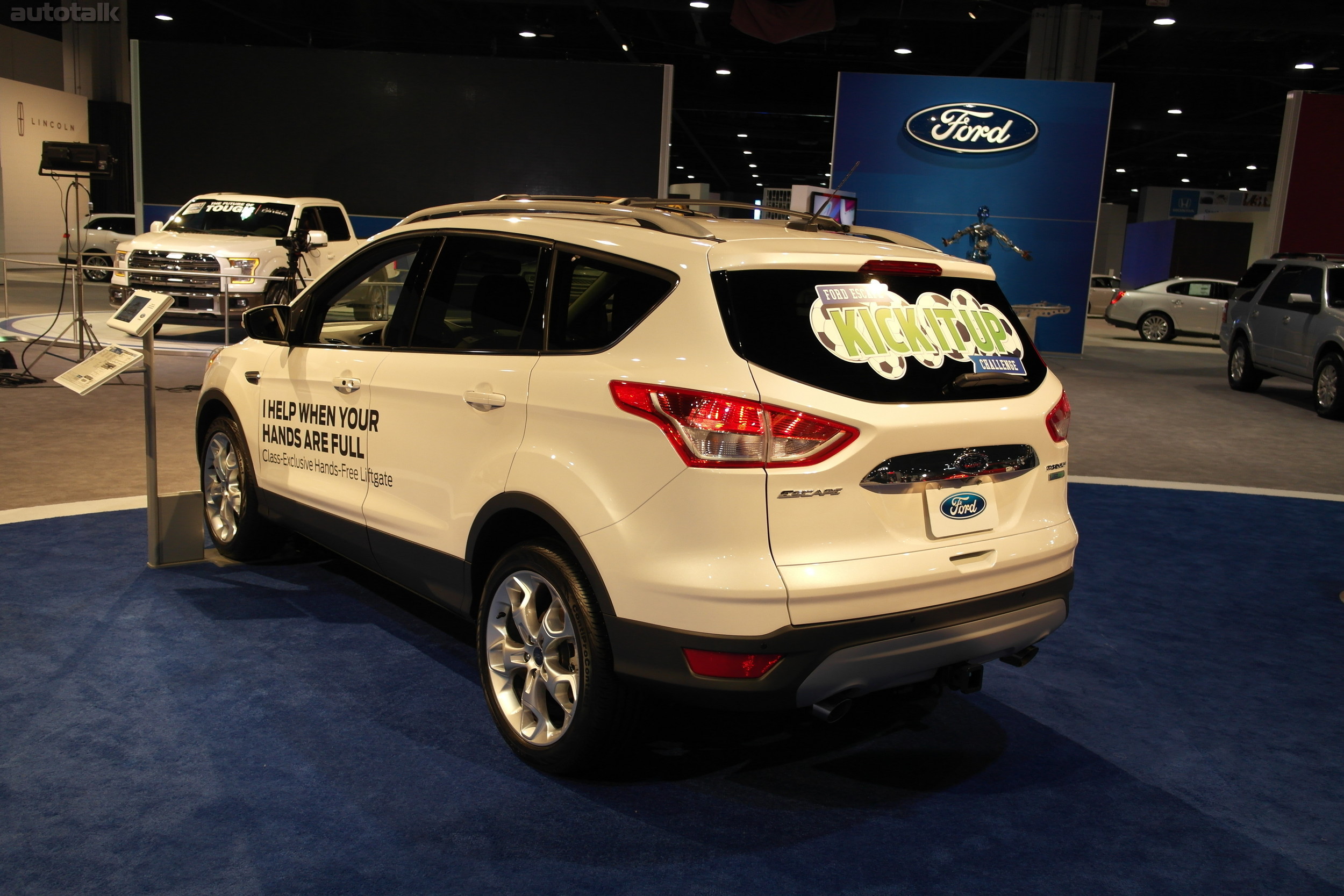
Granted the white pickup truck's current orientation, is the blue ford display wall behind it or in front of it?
behind

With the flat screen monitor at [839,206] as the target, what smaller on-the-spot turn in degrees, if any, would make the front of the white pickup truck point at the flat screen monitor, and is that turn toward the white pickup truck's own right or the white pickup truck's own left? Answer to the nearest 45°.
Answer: approximately 135° to the white pickup truck's own left

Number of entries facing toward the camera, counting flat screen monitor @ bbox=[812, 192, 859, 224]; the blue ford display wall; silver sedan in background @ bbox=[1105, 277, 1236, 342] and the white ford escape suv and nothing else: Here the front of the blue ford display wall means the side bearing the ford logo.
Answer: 2

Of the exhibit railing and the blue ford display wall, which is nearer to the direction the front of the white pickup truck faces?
the exhibit railing

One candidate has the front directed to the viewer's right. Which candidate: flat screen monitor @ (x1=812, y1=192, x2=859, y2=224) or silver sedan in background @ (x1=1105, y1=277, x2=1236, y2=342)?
the silver sedan in background

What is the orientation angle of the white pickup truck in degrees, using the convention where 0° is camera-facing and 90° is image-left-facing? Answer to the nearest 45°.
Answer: approximately 45°

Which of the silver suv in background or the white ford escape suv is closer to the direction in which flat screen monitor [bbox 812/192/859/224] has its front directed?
the white ford escape suv

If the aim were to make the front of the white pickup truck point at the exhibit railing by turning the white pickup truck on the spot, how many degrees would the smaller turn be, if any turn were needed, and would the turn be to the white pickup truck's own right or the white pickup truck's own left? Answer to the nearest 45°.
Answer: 0° — it already faces it

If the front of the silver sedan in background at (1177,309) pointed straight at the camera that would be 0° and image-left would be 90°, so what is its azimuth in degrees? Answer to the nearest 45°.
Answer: approximately 270°
